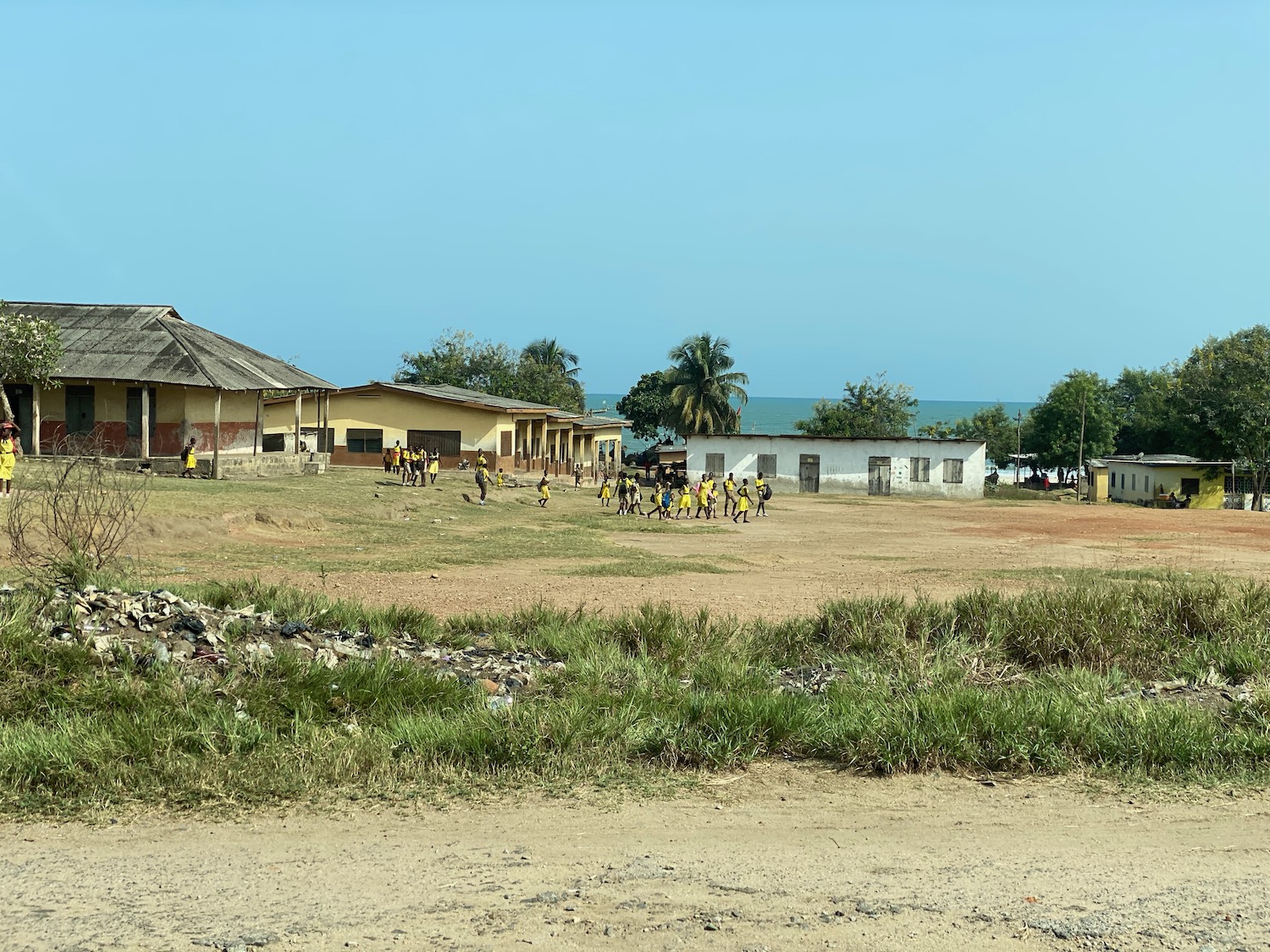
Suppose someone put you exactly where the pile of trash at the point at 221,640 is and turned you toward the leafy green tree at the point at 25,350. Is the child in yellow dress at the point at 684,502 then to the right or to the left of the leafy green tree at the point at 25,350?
right

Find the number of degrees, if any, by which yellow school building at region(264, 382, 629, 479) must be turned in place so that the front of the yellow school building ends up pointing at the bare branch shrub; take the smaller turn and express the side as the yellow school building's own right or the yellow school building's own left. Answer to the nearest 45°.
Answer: approximately 45° to the yellow school building's own right

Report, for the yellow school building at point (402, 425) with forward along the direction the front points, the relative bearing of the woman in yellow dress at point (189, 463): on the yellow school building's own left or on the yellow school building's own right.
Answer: on the yellow school building's own right

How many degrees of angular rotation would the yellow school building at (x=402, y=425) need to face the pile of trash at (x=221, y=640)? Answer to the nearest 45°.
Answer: approximately 45° to its right

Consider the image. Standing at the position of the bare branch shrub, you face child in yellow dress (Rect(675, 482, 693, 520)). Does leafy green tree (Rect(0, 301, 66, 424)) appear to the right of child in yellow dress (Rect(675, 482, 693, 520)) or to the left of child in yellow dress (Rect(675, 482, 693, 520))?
left

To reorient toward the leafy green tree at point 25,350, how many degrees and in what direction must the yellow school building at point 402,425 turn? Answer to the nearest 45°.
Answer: approximately 90° to its right

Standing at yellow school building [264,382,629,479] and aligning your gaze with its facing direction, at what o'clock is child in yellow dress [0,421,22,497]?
The child in yellow dress is roughly at 2 o'clock from the yellow school building.

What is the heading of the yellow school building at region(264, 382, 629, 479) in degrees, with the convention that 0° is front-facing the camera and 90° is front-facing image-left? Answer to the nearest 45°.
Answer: approximately 315°
